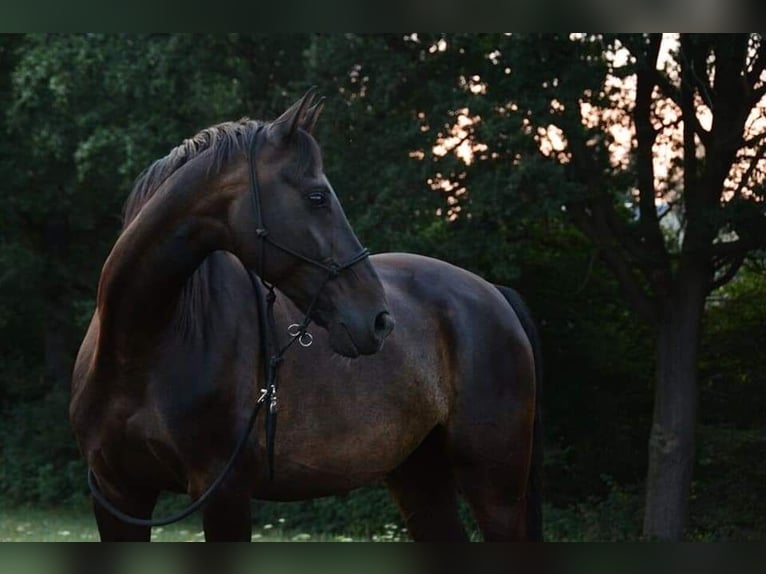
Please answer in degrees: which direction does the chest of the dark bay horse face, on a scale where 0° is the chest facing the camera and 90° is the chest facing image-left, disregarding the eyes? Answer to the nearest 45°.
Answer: approximately 45°

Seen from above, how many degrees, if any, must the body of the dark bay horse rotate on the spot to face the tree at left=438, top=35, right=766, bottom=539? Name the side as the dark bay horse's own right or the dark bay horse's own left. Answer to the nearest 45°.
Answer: approximately 180°
